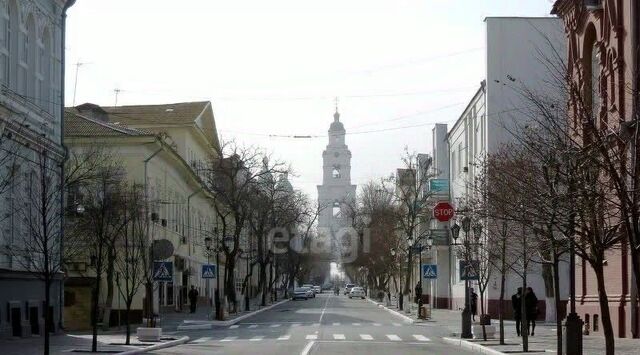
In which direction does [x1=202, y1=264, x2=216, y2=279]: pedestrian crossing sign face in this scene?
toward the camera

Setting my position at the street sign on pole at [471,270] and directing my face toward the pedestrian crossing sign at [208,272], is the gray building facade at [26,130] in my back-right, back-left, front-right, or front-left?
front-left

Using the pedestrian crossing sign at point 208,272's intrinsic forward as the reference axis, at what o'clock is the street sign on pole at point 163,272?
The street sign on pole is roughly at 12 o'clock from the pedestrian crossing sign.

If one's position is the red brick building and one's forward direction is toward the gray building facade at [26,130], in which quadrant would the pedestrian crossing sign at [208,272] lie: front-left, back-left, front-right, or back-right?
front-right

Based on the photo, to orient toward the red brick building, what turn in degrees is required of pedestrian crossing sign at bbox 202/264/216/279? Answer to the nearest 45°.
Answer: approximately 45° to its left

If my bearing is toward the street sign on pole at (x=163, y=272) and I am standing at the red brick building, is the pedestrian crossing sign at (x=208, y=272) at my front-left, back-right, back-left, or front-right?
front-right

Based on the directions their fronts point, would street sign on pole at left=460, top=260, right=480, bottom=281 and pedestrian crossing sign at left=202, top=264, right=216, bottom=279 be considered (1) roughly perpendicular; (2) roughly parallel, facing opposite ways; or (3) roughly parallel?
roughly parallel

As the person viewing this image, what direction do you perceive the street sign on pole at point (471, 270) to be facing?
facing the viewer

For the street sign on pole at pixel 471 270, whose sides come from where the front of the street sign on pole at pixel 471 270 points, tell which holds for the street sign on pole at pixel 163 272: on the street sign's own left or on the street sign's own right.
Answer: on the street sign's own right

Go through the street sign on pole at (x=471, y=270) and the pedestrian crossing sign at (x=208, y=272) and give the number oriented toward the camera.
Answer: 2

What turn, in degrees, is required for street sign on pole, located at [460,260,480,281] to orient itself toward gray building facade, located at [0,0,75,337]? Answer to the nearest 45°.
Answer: approximately 90° to its right

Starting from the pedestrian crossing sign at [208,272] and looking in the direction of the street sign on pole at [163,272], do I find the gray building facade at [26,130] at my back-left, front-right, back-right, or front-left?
front-right

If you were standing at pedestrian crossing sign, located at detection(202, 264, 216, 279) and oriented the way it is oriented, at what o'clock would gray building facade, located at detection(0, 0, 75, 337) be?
The gray building facade is roughly at 1 o'clock from the pedestrian crossing sign.

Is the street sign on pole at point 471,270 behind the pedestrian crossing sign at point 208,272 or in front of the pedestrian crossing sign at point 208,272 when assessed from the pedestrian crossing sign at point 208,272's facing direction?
in front
